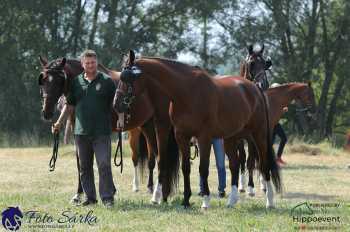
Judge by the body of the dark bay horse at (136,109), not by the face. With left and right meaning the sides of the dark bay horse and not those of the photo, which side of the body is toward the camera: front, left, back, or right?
left

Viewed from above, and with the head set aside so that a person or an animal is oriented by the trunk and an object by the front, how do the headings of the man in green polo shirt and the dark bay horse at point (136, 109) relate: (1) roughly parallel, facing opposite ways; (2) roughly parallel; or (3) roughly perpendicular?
roughly perpendicular

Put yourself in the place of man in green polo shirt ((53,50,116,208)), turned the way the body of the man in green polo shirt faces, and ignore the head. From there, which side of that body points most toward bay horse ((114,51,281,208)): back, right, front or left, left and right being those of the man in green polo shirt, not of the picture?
left

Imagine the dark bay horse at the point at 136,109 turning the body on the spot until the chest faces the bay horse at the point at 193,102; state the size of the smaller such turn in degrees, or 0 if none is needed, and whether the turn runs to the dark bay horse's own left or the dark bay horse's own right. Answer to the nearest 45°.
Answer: approximately 135° to the dark bay horse's own left

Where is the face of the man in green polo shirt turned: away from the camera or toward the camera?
toward the camera

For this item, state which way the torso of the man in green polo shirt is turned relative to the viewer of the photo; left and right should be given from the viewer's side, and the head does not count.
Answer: facing the viewer
